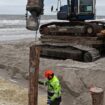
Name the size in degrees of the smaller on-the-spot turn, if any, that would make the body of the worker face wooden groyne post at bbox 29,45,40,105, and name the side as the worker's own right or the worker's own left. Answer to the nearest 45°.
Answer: approximately 45° to the worker's own left

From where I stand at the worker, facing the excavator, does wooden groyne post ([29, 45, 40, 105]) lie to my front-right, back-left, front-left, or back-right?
back-left

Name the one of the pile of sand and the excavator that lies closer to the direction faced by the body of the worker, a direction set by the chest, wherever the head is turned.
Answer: the pile of sand

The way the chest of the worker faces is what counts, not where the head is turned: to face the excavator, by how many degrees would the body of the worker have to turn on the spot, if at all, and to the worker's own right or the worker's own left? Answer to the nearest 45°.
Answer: approximately 90° to the worker's own right

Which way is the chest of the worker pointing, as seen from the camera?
to the viewer's left

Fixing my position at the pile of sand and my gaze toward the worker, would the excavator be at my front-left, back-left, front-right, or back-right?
back-left

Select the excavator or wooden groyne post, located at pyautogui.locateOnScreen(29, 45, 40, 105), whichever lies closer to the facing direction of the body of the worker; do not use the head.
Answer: the wooden groyne post

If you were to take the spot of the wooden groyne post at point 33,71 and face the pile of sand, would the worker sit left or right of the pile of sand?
right
